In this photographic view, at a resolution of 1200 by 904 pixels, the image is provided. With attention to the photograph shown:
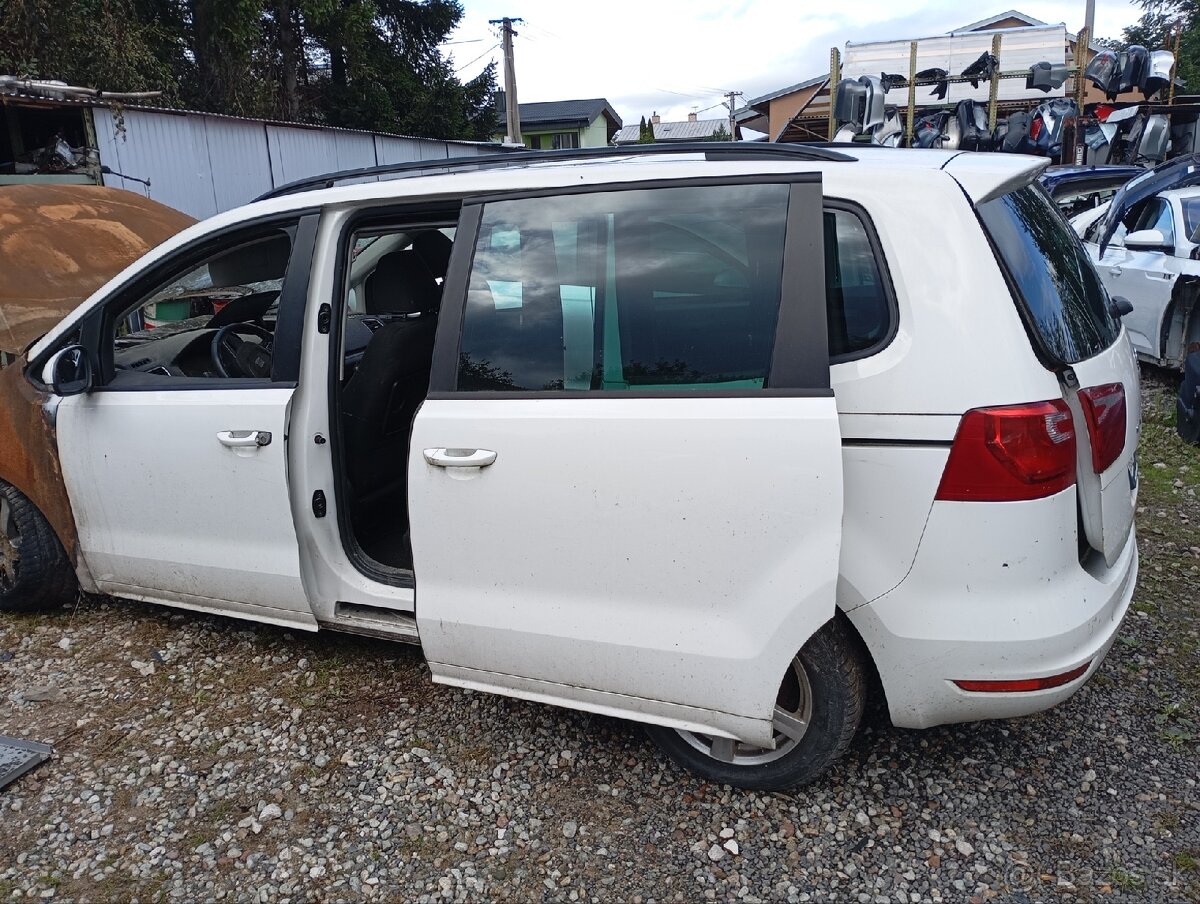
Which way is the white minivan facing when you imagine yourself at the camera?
facing away from the viewer and to the left of the viewer

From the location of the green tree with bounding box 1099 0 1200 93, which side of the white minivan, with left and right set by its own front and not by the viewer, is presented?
right

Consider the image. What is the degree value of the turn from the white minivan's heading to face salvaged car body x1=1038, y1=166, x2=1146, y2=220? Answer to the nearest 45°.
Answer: approximately 90° to its right

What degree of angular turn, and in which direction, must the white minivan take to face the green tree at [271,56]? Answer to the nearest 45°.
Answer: approximately 45° to its right

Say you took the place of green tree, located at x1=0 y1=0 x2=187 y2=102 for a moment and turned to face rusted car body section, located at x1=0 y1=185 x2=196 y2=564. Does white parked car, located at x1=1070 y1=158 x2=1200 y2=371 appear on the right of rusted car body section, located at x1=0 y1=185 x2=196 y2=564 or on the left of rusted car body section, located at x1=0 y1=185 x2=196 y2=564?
left

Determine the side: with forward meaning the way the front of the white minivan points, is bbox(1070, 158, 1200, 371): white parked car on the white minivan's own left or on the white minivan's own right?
on the white minivan's own right

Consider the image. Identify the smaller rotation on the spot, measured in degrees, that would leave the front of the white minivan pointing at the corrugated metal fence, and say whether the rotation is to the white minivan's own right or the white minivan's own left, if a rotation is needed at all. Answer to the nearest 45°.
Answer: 0° — it already faces it

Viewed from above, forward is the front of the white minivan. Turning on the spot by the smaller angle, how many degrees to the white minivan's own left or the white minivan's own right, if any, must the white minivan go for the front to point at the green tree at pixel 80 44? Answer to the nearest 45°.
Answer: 0° — it already faces it
